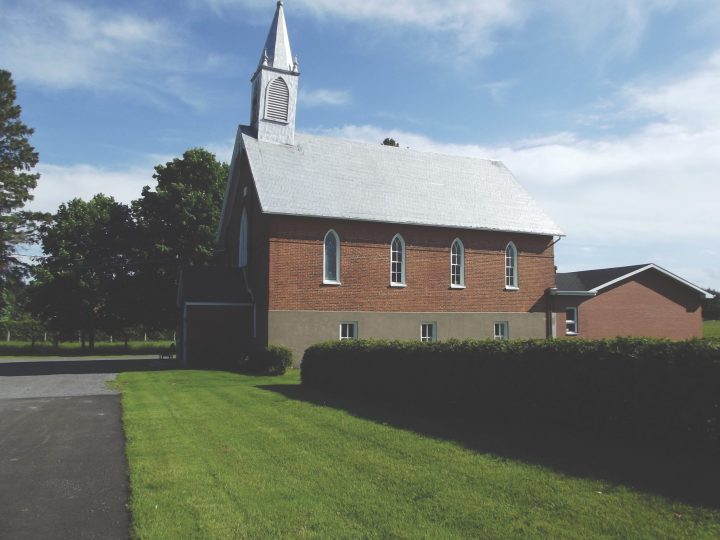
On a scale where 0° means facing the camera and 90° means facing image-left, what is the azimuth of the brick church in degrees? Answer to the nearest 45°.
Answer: approximately 45°

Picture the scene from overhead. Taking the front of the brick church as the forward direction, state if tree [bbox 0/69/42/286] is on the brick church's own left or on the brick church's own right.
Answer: on the brick church's own right

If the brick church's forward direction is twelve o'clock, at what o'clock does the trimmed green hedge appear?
The trimmed green hedge is roughly at 10 o'clock from the brick church.

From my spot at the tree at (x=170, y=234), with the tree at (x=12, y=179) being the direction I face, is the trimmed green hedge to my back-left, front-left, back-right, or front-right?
back-left

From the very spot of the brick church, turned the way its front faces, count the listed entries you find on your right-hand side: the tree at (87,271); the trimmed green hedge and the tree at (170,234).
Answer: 2

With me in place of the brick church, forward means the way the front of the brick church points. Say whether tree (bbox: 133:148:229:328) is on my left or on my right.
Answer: on my right
